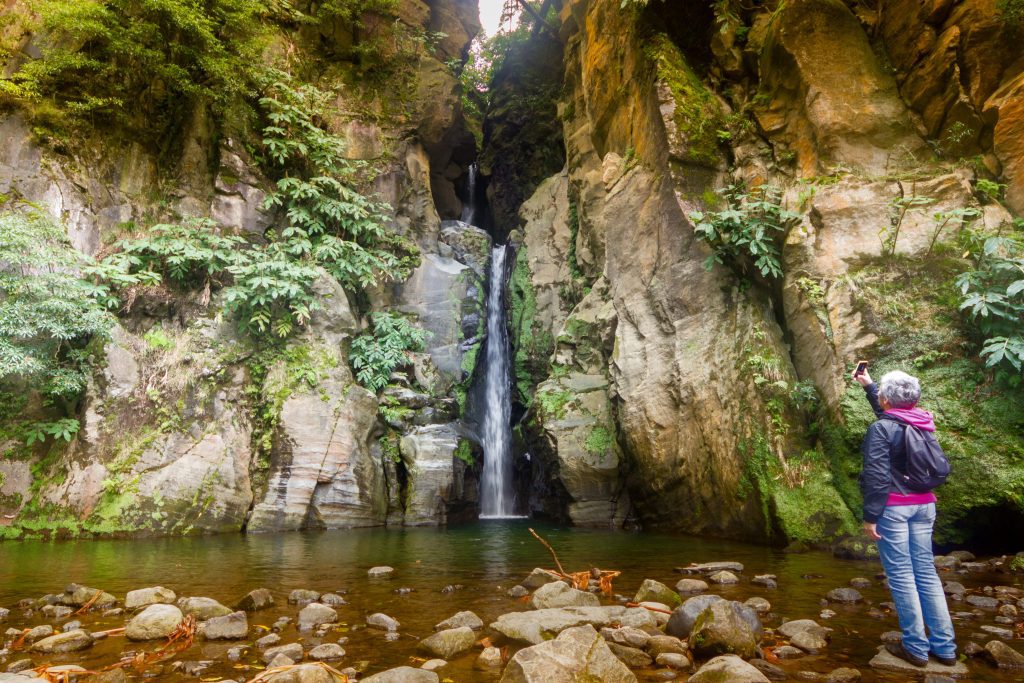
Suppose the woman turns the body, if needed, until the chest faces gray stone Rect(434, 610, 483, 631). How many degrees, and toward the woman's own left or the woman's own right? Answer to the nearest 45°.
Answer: approximately 45° to the woman's own left

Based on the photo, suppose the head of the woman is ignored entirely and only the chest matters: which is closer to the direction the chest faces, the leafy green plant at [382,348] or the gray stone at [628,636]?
the leafy green plant

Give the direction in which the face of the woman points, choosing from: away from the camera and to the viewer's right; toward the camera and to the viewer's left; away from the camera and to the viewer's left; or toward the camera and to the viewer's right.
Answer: away from the camera and to the viewer's left

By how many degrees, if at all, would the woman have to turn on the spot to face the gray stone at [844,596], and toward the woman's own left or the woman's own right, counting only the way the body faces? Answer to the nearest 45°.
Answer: approximately 45° to the woman's own right

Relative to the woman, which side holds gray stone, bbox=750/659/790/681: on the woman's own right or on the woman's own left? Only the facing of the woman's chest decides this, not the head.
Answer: on the woman's own left

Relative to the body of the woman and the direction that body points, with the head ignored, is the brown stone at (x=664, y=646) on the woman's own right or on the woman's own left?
on the woman's own left

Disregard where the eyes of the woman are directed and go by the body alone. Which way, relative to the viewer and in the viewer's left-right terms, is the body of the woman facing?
facing away from the viewer and to the left of the viewer

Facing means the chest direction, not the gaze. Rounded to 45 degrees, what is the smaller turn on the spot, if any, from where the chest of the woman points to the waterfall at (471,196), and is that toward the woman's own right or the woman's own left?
0° — they already face it

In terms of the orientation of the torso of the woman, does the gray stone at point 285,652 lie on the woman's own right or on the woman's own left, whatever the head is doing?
on the woman's own left

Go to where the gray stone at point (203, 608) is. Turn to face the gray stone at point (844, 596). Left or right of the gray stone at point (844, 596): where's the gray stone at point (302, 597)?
left
